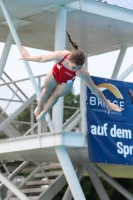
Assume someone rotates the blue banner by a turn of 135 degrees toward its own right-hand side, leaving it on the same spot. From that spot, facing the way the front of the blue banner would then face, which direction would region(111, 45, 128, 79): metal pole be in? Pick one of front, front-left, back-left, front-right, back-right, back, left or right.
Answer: front-right

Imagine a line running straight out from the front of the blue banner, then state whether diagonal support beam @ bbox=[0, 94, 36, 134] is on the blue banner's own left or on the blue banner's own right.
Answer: on the blue banner's own right

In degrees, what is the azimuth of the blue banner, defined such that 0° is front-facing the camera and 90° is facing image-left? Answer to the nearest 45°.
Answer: approximately 0°
